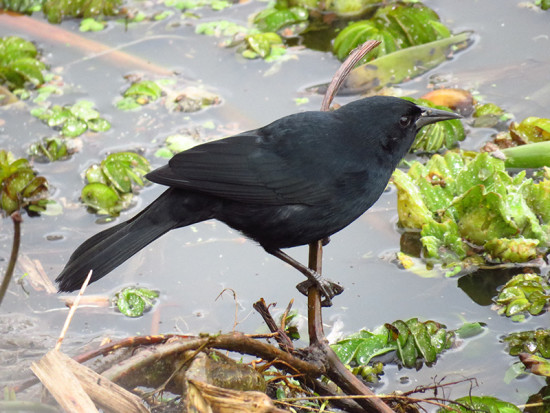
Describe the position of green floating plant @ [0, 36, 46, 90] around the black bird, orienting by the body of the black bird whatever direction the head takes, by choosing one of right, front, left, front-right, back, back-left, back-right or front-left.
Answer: back-left

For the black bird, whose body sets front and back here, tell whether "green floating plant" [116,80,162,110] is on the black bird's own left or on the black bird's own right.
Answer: on the black bird's own left

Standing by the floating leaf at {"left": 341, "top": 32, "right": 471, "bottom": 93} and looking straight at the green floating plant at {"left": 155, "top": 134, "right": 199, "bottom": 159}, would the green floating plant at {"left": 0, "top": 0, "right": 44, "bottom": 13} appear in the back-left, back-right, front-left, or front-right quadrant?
front-right

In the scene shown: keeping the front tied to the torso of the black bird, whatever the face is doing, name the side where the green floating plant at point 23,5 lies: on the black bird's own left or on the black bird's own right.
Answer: on the black bird's own left

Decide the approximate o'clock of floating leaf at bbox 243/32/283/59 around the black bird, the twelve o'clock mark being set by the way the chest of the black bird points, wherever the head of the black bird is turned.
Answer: The floating leaf is roughly at 9 o'clock from the black bird.

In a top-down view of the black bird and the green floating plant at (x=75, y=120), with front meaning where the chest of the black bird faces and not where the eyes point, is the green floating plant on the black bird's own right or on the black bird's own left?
on the black bird's own left

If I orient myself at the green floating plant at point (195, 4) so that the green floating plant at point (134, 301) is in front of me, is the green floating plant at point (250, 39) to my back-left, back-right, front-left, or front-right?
front-left

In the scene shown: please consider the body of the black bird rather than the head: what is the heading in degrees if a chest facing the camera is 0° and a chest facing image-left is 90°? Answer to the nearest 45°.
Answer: approximately 270°

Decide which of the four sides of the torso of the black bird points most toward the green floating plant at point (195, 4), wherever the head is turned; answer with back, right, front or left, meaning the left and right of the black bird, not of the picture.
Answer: left

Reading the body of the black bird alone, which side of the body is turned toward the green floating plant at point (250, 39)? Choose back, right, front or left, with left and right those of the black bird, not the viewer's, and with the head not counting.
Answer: left

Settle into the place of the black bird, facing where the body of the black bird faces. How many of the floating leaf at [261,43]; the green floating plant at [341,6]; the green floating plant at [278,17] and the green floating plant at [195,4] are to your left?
4

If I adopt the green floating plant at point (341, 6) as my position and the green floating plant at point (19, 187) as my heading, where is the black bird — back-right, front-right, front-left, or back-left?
front-left

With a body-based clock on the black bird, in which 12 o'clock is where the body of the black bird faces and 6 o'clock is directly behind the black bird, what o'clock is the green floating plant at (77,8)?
The green floating plant is roughly at 8 o'clock from the black bird.

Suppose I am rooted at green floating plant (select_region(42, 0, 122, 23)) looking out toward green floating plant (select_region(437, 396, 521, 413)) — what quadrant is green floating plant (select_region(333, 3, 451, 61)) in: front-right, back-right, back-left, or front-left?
front-left

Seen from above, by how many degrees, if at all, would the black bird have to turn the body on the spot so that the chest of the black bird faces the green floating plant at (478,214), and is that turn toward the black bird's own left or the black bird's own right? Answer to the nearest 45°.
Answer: approximately 45° to the black bird's own left

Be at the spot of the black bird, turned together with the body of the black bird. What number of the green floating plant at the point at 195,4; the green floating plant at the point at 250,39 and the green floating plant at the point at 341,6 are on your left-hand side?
3
